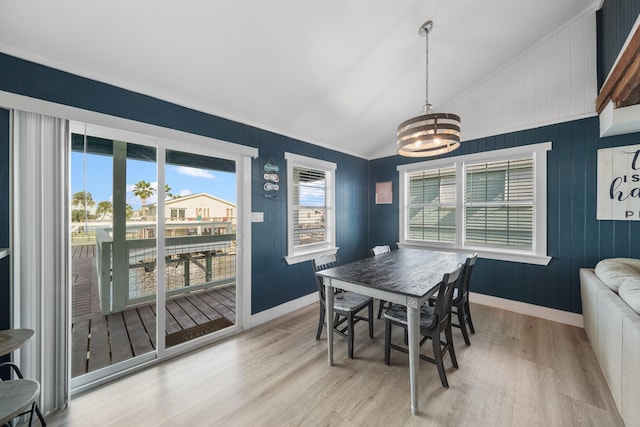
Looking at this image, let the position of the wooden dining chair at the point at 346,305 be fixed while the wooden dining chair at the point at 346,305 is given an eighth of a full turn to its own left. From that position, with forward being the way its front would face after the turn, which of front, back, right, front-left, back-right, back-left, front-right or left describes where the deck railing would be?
back

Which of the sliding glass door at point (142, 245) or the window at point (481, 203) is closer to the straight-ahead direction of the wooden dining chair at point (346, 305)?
the window

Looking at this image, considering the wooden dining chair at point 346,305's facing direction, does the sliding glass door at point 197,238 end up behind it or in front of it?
behind

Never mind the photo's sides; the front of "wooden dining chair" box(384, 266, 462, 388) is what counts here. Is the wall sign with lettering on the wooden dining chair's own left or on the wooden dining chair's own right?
on the wooden dining chair's own right

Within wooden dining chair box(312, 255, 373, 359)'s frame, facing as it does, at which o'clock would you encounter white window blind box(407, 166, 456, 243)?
The white window blind is roughly at 9 o'clock from the wooden dining chair.
